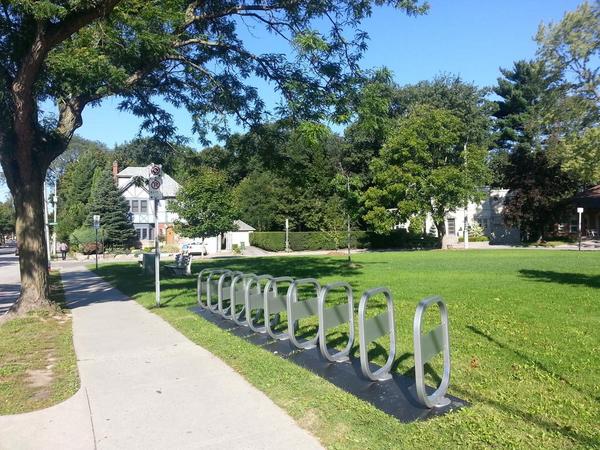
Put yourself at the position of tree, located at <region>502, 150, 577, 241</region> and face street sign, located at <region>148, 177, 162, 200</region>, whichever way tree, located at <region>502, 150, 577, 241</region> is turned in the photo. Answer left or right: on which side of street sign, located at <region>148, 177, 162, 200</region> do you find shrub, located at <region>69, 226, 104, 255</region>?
right

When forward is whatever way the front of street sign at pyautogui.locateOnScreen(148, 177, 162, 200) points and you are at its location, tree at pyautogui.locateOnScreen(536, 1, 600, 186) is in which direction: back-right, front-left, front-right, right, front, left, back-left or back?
left

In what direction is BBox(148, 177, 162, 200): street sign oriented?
toward the camera

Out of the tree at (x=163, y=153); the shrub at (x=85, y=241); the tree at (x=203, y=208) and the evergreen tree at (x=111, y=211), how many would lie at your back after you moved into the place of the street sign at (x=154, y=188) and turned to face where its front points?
4

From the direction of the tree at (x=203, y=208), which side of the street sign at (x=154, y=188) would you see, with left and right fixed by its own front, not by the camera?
back

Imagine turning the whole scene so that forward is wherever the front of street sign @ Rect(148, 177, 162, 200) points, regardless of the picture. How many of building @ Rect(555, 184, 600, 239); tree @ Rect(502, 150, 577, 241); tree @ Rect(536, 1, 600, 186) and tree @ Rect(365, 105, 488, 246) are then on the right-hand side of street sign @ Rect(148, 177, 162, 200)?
0

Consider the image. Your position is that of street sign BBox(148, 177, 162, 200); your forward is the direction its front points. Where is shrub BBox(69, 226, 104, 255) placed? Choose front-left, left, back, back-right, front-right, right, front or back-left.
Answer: back

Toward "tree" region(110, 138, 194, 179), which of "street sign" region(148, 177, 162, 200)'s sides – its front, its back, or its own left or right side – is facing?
back

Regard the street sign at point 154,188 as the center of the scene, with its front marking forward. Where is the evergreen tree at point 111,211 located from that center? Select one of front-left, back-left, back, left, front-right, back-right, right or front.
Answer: back

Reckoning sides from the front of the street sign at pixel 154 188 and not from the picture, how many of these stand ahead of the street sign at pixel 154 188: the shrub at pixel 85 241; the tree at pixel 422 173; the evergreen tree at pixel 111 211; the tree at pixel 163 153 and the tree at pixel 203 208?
0

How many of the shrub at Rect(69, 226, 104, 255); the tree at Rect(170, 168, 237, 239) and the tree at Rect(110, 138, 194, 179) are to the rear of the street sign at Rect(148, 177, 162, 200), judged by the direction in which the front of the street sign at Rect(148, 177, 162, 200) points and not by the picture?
3

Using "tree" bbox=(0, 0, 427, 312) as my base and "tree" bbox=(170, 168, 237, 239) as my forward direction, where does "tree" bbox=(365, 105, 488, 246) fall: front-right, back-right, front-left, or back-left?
front-right

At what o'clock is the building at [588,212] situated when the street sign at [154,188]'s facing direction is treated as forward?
The building is roughly at 8 o'clock from the street sign.
